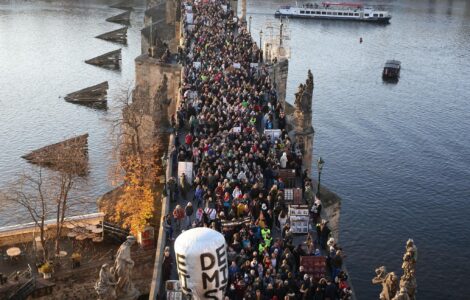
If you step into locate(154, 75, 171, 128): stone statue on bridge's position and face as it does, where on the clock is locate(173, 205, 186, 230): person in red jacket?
The person in red jacket is roughly at 3 o'clock from the stone statue on bridge.

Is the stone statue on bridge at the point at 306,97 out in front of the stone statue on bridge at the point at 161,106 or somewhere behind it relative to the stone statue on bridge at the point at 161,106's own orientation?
in front

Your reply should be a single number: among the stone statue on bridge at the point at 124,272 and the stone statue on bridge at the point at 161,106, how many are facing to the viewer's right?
2

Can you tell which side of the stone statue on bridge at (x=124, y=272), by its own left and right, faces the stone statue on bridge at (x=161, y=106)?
left

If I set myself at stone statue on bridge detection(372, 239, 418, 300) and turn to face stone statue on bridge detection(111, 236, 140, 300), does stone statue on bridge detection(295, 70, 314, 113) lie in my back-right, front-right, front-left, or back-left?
front-right

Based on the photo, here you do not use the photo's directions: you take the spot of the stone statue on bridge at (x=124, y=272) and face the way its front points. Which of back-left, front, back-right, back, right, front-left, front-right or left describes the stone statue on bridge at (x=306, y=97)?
front-left

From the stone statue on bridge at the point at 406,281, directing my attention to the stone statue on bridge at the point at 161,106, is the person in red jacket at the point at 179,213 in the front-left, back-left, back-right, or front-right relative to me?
front-left

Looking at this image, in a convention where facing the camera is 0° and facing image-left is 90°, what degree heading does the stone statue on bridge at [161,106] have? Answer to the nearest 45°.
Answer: approximately 270°

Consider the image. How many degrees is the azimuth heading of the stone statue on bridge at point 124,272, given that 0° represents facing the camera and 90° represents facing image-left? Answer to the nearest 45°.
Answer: approximately 270°
